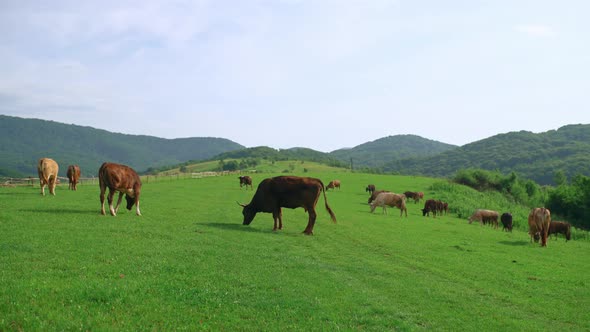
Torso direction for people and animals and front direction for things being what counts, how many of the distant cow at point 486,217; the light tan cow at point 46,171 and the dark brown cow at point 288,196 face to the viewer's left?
2

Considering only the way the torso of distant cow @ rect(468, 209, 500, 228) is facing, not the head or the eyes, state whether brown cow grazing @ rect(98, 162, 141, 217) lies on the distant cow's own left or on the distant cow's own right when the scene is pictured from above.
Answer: on the distant cow's own left

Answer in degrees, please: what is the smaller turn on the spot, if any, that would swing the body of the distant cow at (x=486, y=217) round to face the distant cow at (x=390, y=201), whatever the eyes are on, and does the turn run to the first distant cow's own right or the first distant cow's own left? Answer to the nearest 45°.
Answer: approximately 45° to the first distant cow's own left

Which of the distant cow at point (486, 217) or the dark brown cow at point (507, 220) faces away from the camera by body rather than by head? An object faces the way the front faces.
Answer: the dark brown cow

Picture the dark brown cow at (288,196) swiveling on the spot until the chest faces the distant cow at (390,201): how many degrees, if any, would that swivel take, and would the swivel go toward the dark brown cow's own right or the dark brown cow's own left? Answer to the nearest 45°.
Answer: approximately 135° to the dark brown cow's own right

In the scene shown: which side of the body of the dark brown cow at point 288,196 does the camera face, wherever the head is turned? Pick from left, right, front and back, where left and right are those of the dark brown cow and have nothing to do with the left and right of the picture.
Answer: left

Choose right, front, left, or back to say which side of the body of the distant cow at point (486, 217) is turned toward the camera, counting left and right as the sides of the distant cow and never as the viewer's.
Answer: left

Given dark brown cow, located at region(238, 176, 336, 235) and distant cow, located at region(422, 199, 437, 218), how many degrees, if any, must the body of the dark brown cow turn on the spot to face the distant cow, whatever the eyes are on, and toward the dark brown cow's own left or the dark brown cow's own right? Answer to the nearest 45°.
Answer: approximately 135° to the dark brown cow's own right

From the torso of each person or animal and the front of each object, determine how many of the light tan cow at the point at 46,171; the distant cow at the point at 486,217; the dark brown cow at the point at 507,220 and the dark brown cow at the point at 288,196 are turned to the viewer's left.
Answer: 2

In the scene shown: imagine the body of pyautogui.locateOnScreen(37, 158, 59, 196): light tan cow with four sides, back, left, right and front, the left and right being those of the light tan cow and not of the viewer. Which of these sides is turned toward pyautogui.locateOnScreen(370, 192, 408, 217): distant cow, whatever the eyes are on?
right

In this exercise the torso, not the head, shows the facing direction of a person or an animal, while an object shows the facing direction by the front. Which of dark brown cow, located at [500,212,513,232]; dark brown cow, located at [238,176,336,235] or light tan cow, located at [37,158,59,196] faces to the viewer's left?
dark brown cow, located at [238,176,336,235]

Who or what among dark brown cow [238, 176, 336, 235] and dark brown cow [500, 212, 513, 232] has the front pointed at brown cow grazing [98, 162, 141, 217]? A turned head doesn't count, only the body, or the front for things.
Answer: dark brown cow [238, 176, 336, 235]

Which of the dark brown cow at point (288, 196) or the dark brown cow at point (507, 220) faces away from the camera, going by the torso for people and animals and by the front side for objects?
the dark brown cow at point (507, 220)
